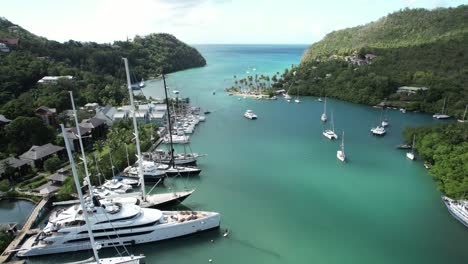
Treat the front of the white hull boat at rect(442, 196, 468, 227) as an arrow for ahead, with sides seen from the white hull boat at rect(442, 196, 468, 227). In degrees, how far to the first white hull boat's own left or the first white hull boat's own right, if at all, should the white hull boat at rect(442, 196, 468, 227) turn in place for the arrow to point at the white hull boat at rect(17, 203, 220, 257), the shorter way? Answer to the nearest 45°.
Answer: approximately 90° to the first white hull boat's own left

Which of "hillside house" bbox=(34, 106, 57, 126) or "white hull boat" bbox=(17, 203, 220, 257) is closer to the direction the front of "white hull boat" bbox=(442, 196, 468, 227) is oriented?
the hillside house

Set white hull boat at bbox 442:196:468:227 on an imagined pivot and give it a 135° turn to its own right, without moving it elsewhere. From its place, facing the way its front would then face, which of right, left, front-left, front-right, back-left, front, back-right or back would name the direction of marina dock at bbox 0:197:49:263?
back-right

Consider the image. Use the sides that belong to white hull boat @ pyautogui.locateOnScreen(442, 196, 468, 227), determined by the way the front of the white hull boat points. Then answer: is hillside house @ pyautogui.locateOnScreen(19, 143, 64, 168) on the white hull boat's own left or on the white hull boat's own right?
on the white hull boat's own left

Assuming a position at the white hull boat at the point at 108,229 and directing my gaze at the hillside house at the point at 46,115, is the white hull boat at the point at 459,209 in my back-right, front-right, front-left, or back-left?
back-right

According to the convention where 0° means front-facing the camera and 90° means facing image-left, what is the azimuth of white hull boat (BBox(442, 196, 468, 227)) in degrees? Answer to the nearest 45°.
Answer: approximately 135°
